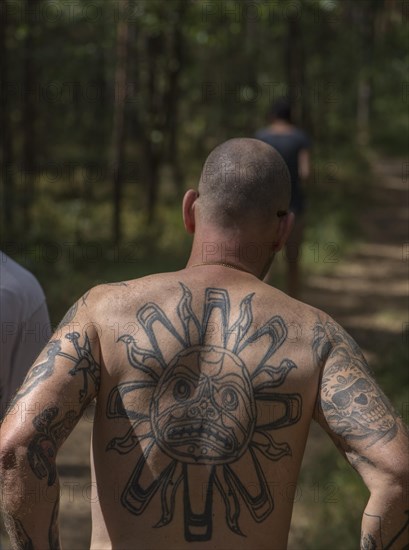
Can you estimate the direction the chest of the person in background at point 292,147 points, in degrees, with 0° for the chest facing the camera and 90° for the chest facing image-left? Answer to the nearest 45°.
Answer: approximately 180°

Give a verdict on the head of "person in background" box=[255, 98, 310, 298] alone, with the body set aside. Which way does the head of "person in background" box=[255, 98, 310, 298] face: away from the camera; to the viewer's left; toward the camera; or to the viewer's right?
away from the camera

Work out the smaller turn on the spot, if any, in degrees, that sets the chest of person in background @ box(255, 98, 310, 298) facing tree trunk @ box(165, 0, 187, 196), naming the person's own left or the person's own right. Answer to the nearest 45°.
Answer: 0° — they already face it

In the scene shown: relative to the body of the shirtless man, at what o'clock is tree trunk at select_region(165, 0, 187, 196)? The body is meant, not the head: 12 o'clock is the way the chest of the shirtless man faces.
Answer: The tree trunk is roughly at 12 o'clock from the shirtless man.

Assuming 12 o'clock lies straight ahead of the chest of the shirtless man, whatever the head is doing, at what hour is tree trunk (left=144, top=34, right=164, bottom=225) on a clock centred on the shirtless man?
The tree trunk is roughly at 12 o'clock from the shirtless man.

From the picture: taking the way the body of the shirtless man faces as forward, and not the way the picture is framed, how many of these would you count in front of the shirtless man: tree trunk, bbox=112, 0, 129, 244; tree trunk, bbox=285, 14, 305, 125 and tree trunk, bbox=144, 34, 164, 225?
3

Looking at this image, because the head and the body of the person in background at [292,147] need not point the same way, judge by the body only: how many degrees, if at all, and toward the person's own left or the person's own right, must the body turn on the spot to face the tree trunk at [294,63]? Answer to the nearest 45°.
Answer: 0° — they already face it

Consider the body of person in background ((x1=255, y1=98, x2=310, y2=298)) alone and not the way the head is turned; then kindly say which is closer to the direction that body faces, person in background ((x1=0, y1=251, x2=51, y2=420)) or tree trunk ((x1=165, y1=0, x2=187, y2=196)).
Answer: the tree trunk

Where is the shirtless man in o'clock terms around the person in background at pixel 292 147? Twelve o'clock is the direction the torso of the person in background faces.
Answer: The shirtless man is roughly at 6 o'clock from the person in background.

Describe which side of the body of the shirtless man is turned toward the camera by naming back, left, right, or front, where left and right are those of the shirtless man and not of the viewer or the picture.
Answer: back

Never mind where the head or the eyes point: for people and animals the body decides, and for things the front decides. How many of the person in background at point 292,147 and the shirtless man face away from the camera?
2

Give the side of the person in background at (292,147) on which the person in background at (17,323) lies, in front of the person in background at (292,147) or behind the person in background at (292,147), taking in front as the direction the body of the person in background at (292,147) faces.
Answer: behind
